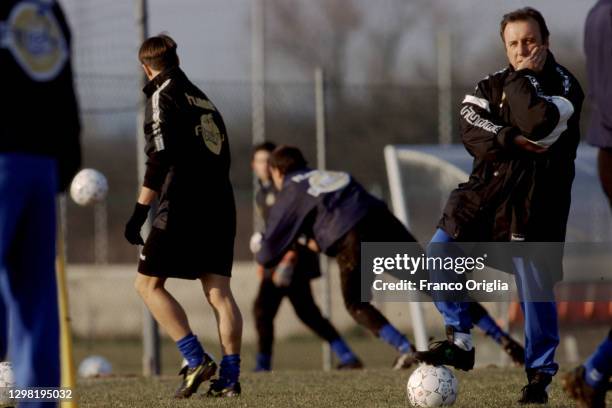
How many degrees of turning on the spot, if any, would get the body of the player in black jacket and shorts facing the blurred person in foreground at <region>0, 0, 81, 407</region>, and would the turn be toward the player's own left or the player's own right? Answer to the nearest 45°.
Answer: approximately 135° to the player's own left

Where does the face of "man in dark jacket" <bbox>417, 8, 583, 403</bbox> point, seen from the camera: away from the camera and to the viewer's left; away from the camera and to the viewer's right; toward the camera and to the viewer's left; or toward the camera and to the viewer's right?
toward the camera and to the viewer's left

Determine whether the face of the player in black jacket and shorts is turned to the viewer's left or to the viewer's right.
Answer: to the viewer's left

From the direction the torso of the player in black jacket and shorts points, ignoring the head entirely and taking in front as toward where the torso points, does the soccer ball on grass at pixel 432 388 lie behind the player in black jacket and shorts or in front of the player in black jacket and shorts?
behind

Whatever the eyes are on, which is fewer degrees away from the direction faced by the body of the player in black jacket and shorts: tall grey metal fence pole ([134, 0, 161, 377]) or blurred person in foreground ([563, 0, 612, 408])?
the tall grey metal fence pole

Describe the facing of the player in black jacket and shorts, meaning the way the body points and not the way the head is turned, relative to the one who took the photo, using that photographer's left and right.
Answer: facing away from the viewer and to the left of the viewer

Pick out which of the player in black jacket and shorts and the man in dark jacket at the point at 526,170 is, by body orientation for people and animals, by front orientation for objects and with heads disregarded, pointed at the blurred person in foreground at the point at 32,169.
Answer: the man in dark jacket

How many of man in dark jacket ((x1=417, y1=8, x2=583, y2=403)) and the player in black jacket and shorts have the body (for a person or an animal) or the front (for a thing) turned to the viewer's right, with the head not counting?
0

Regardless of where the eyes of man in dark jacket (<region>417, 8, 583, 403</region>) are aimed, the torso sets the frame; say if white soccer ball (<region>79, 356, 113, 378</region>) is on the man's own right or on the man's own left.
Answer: on the man's own right

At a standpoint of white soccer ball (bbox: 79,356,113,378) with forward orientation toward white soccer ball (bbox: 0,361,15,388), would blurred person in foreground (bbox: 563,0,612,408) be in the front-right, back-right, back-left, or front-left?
front-left

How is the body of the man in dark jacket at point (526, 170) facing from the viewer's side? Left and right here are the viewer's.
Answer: facing the viewer and to the left of the viewer
